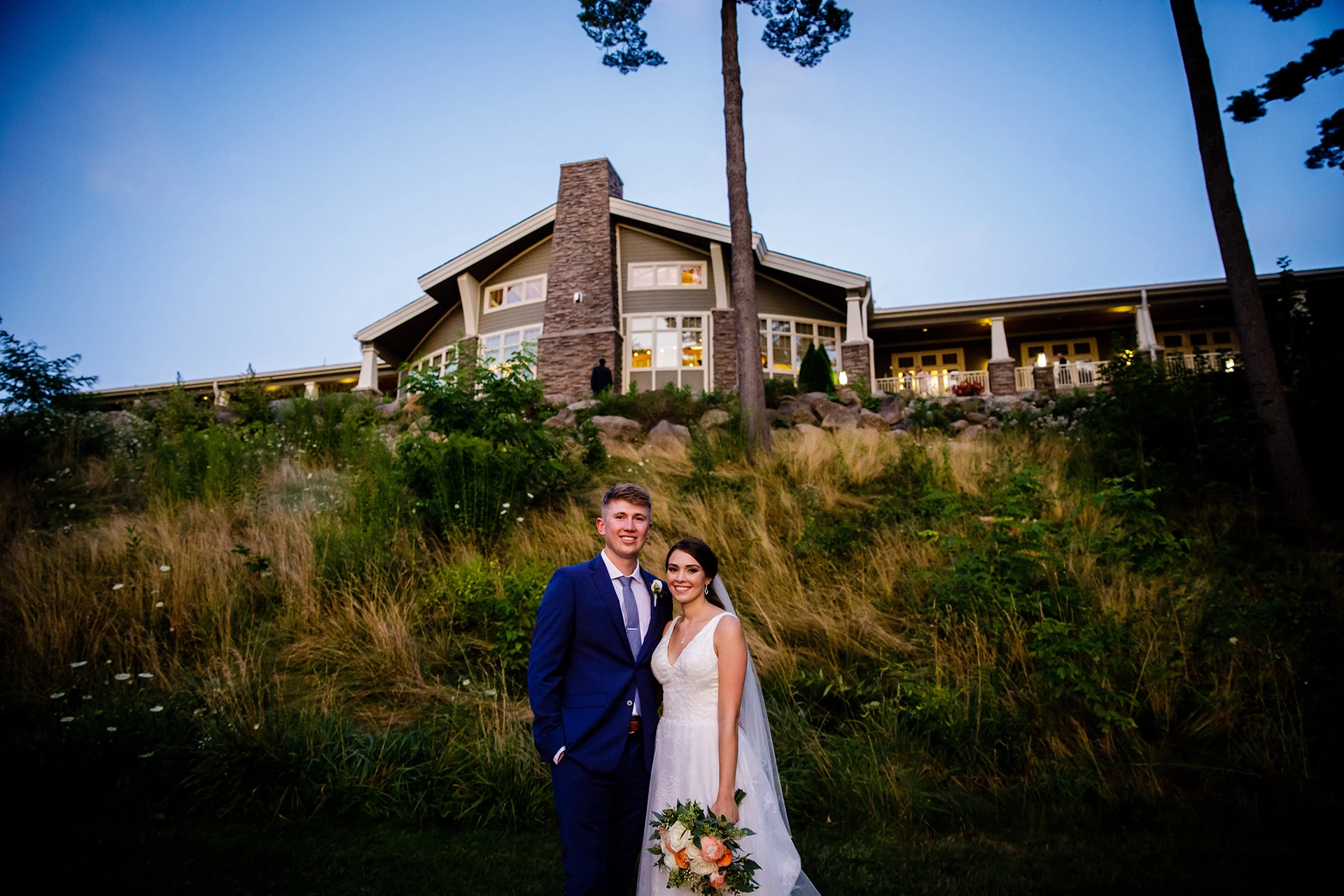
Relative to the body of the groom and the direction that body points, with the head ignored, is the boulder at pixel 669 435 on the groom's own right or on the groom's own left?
on the groom's own left

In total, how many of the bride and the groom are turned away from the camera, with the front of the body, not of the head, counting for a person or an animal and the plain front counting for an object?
0

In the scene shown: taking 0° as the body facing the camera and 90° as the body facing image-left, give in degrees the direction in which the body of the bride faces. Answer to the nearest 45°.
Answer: approximately 45°

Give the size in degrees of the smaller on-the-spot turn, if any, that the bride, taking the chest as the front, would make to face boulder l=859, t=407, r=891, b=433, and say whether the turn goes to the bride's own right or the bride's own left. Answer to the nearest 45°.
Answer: approximately 135° to the bride's own right

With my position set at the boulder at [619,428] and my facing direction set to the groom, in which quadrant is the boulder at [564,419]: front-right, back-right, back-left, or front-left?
back-right

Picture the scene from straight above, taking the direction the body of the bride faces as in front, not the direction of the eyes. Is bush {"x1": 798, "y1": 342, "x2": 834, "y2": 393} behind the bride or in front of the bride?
behind

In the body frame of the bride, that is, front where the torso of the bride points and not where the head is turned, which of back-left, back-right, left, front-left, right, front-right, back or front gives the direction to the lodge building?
back-right
